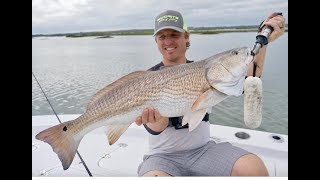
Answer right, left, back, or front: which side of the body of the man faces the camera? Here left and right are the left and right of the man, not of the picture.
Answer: front
